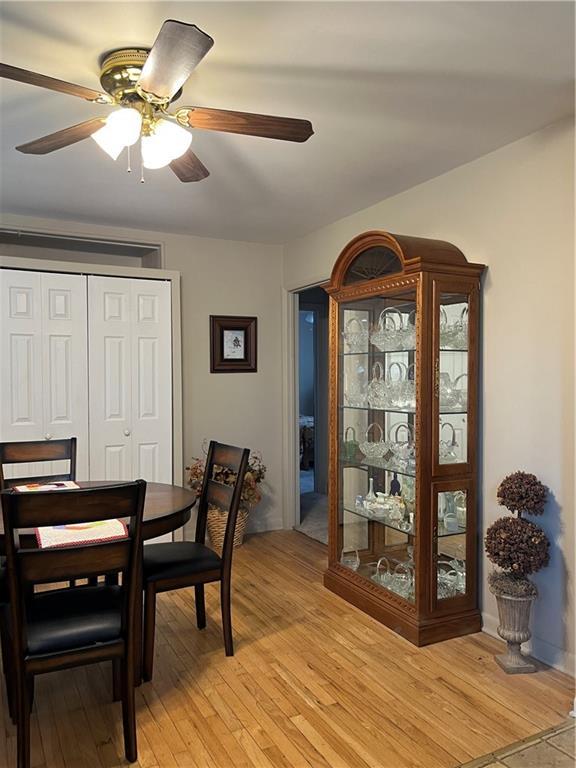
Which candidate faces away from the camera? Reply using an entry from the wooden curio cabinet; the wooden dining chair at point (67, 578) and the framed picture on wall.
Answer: the wooden dining chair

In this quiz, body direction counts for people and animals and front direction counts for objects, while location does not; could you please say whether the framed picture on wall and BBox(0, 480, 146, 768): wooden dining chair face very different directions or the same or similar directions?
very different directions

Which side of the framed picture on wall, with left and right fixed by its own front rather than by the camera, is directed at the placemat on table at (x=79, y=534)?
front

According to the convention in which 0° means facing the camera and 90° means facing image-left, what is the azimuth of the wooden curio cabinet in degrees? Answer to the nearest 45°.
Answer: approximately 45°

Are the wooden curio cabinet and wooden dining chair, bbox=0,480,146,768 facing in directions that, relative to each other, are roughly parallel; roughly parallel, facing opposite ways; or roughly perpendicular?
roughly perpendicular

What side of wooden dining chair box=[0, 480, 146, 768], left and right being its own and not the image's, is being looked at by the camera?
back

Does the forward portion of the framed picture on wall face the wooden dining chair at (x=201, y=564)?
yes

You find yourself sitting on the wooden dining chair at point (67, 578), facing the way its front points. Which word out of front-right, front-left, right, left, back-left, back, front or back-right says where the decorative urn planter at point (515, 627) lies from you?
right

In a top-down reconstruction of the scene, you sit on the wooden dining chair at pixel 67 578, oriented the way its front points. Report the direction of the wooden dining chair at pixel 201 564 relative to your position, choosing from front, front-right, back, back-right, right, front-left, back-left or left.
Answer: front-right

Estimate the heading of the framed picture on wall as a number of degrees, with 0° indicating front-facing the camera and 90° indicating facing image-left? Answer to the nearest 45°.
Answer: approximately 0°

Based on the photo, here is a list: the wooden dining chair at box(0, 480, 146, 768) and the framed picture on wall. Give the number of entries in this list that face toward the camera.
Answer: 1

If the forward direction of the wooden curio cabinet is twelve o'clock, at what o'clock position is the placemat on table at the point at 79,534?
The placemat on table is roughly at 12 o'clock from the wooden curio cabinet.

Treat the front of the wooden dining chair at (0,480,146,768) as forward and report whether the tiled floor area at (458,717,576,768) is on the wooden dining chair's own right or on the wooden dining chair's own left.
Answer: on the wooden dining chair's own right

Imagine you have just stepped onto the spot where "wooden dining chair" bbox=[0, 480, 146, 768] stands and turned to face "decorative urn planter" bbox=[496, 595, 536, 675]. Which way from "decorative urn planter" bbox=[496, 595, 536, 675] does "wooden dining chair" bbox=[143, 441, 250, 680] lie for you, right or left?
left

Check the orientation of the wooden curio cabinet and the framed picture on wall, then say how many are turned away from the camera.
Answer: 0
